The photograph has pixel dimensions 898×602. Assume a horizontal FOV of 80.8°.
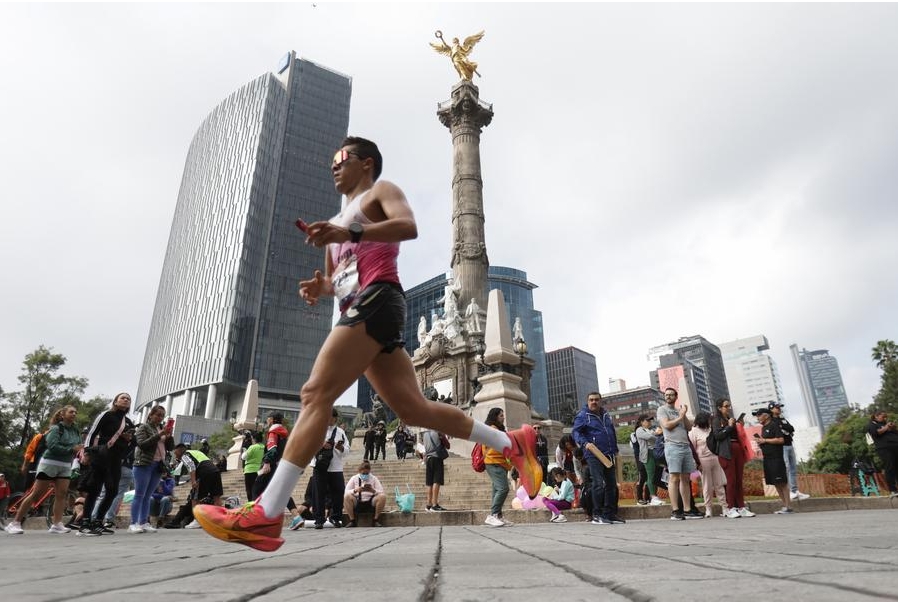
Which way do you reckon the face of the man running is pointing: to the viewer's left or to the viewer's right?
to the viewer's left

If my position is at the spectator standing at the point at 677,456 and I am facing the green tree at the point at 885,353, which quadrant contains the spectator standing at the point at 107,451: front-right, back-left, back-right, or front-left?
back-left

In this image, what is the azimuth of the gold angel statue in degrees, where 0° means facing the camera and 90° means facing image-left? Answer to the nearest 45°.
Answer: approximately 45°

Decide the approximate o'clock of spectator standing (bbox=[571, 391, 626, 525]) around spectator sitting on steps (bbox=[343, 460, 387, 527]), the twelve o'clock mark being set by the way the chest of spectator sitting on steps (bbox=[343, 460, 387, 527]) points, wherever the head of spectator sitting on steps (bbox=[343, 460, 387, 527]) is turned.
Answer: spectator standing (bbox=[571, 391, 626, 525]) is roughly at 10 o'clock from spectator sitting on steps (bbox=[343, 460, 387, 527]).

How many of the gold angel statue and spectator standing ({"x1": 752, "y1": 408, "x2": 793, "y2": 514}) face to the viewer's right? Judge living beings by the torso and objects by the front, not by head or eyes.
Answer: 0

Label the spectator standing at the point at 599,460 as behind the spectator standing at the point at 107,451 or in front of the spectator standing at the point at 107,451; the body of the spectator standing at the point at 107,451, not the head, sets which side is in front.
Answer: in front

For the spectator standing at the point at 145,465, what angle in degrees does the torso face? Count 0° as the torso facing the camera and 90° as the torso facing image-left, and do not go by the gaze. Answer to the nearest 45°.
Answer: approximately 315°

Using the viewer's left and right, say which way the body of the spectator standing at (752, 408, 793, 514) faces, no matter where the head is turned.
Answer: facing the viewer and to the left of the viewer

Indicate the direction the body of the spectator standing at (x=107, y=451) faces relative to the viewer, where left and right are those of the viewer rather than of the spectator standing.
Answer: facing the viewer and to the right of the viewer

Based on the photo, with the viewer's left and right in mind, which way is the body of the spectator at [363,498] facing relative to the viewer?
facing the viewer

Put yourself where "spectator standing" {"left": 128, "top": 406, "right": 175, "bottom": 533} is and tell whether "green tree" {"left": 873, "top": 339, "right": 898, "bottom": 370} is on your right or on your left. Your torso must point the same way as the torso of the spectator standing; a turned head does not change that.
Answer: on your left

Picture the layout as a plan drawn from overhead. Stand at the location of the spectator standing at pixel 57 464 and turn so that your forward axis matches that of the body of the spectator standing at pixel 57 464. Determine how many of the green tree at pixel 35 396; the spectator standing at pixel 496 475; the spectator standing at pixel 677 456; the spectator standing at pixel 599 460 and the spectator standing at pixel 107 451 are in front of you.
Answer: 4

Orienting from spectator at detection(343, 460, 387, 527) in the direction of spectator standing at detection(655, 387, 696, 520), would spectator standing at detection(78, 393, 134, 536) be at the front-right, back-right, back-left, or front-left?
back-right
